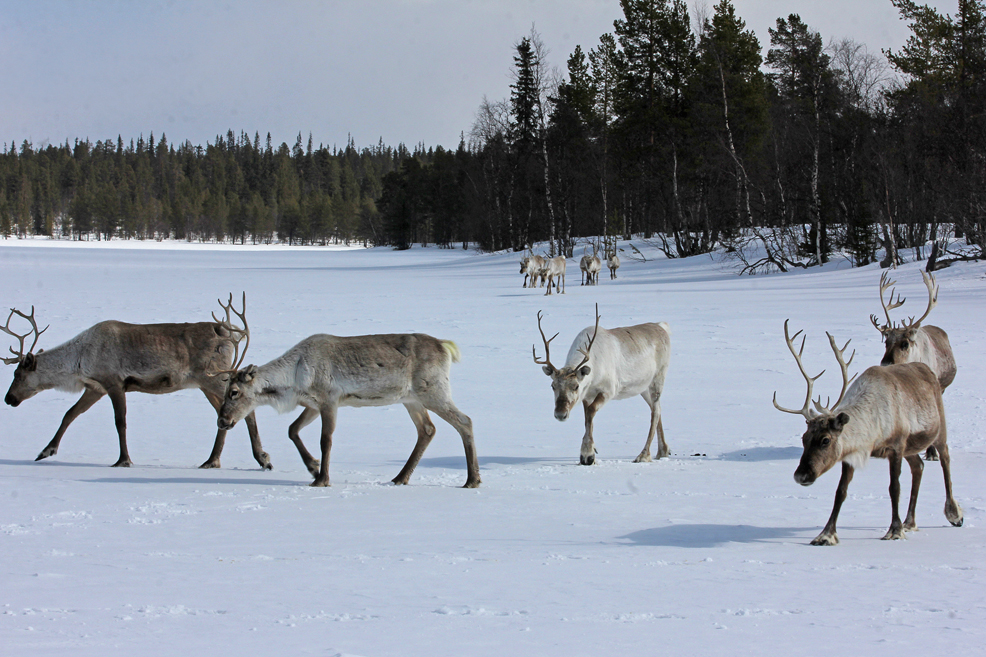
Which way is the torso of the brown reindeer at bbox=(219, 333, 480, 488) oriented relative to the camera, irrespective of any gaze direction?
to the viewer's left

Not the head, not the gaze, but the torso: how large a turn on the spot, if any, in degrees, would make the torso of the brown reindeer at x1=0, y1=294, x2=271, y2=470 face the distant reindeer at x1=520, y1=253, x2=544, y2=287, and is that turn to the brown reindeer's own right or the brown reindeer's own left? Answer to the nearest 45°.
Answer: approximately 135° to the brown reindeer's own right

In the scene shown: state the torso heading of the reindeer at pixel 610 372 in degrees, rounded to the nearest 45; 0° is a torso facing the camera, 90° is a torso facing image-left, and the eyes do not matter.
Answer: approximately 45°

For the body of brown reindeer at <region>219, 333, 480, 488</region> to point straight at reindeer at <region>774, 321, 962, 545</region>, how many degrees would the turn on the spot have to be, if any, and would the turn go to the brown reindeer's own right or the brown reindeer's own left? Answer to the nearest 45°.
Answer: approximately 135° to the brown reindeer's own left

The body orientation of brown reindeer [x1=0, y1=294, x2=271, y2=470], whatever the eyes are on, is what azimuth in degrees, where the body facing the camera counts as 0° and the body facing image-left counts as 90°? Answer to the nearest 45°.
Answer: approximately 90°

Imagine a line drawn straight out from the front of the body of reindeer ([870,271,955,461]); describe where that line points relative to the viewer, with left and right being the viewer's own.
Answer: facing the viewer and to the left of the viewer

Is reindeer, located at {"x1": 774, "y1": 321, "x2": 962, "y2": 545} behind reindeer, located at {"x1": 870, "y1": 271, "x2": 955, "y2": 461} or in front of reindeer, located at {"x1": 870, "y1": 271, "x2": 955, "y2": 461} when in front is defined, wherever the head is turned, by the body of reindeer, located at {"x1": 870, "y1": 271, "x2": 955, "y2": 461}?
in front

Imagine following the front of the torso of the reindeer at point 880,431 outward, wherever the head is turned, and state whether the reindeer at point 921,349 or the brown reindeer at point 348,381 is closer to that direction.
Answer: the brown reindeer

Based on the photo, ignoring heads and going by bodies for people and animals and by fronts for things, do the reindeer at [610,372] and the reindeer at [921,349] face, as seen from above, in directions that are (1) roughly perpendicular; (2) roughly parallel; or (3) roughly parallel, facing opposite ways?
roughly parallel

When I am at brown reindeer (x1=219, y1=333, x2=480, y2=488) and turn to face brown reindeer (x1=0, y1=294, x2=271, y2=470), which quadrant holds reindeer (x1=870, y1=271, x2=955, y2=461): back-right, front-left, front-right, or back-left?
back-right

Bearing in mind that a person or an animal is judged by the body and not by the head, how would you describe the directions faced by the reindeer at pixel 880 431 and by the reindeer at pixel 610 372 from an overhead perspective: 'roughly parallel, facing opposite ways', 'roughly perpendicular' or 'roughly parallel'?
roughly parallel

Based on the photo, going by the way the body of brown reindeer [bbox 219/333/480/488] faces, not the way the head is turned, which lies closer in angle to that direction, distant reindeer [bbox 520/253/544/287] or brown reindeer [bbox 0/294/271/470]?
the brown reindeer
